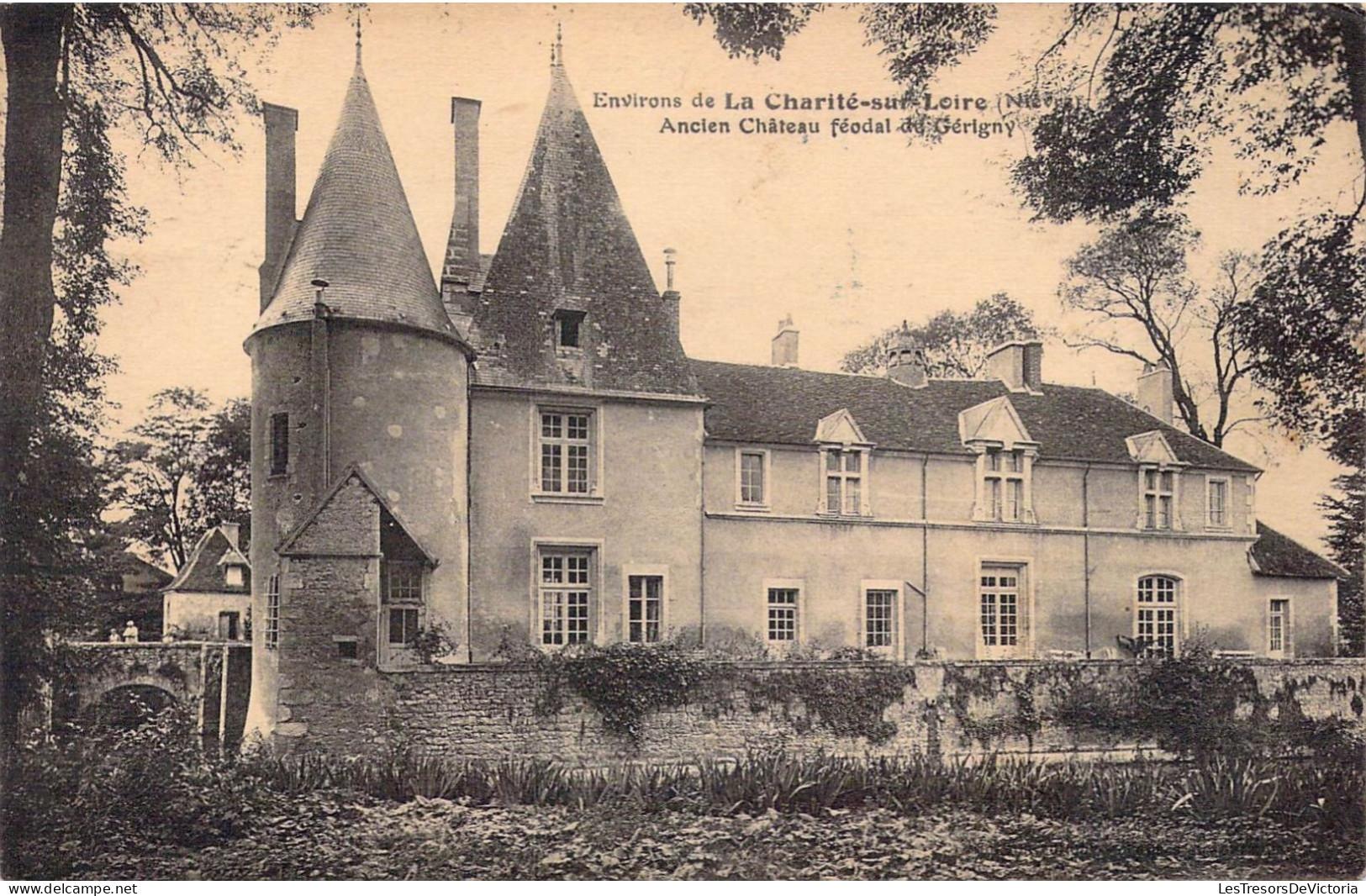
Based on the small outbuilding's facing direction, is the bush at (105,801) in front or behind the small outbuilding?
in front

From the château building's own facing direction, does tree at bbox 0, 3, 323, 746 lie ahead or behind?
ahead

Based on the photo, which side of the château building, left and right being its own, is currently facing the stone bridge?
right

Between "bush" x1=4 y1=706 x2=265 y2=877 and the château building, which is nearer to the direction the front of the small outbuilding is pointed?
the bush

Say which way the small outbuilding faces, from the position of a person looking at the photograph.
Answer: facing the viewer

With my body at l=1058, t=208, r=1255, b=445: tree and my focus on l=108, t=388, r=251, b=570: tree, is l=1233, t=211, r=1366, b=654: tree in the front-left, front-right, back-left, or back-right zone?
back-left

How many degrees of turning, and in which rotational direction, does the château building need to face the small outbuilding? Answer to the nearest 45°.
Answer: approximately 90° to its right

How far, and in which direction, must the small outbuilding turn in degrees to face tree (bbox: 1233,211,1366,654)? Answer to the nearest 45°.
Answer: approximately 45° to its left

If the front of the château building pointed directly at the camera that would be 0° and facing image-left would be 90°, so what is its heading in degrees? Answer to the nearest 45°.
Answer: approximately 0°

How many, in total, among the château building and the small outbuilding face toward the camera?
2

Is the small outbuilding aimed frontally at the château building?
no
